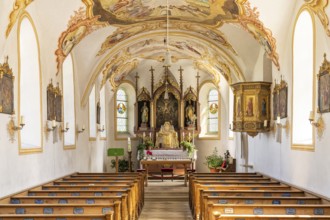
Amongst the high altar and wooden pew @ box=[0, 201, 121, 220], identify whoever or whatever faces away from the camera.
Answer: the wooden pew

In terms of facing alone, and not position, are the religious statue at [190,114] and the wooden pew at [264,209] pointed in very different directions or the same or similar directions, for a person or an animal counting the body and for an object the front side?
very different directions

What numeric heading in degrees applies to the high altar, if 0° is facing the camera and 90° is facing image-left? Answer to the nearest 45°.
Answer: approximately 0°

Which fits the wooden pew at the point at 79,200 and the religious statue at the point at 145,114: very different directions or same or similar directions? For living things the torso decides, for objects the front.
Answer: very different directions

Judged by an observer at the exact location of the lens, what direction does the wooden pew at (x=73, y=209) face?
facing away from the viewer

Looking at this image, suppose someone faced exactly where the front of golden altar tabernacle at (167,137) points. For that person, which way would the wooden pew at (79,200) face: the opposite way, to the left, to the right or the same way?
the opposite way

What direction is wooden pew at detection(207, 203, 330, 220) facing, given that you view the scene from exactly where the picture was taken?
facing away from the viewer

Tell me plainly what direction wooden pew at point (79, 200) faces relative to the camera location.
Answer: facing away from the viewer

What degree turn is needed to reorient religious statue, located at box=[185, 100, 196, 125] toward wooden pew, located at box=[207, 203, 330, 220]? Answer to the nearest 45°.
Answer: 0° — it already faces it

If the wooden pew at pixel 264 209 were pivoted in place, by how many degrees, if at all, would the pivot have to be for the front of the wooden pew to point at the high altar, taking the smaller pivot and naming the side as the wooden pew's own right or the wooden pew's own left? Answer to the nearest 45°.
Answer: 0° — it already faces it
